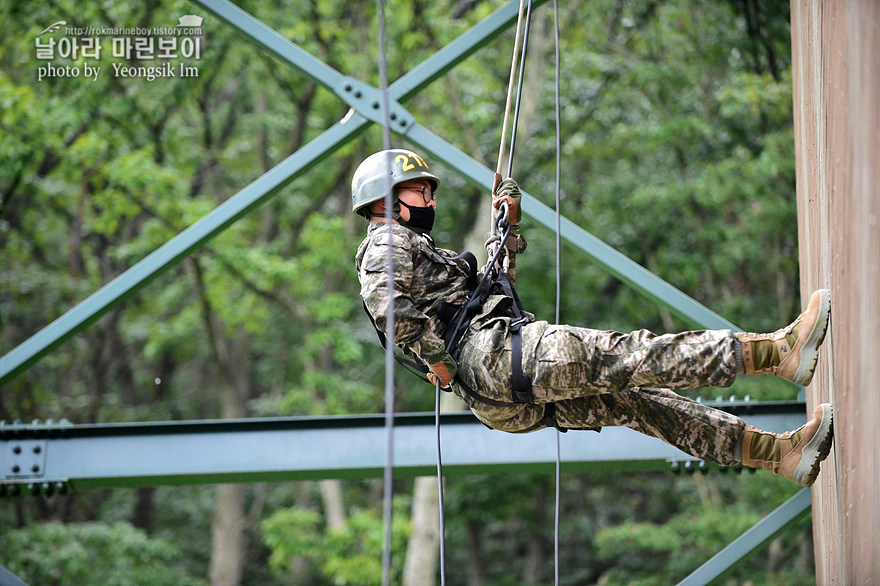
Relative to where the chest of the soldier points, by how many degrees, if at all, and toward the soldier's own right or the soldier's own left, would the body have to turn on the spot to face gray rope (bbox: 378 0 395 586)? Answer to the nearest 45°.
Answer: approximately 90° to the soldier's own right

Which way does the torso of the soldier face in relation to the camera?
to the viewer's right

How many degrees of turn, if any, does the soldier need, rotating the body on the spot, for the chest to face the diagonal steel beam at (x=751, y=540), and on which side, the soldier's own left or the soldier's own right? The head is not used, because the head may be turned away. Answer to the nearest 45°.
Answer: approximately 45° to the soldier's own left

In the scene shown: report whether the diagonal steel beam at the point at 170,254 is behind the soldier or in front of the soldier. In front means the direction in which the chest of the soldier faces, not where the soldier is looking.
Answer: behind
